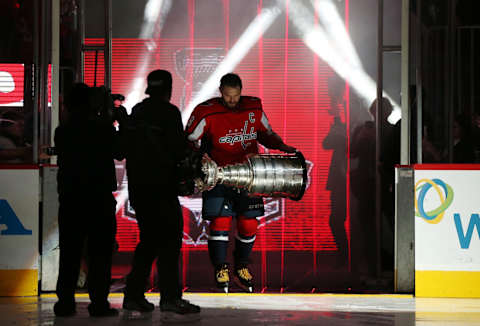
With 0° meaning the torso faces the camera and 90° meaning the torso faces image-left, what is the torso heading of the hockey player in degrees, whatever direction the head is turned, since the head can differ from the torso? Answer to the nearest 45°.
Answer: approximately 0°

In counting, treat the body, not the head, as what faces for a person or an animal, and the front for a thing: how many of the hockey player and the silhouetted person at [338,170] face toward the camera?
1

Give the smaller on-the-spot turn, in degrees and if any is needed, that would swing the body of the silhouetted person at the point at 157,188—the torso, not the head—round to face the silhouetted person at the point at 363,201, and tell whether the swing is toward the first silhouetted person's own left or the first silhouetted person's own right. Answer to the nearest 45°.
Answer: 0° — they already face them

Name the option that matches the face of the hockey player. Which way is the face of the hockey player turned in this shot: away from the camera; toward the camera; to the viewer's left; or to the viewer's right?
toward the camera

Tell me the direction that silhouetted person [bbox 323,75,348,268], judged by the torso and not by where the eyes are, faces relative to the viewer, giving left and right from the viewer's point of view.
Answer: facing to the left of the viewer

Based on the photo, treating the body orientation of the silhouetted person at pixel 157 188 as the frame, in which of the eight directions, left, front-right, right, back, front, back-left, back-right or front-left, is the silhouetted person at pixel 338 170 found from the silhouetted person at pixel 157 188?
front

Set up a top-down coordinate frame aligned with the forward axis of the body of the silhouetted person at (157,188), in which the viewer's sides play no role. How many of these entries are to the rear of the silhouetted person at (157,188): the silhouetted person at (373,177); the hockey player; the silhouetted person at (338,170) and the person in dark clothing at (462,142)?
0

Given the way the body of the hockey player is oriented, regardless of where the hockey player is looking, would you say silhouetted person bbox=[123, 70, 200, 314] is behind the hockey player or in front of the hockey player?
in front

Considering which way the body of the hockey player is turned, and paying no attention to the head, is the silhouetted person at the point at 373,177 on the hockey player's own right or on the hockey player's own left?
on the hockey player's own left

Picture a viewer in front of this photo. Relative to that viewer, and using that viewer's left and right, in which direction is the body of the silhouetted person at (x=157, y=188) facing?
facing away from the viewer and to the right of the viewer

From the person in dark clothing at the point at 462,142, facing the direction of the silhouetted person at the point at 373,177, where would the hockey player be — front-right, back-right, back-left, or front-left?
front-left

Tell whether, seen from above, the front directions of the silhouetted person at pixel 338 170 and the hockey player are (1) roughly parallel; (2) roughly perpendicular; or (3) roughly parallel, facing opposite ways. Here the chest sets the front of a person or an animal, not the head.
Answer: roughly perpendicular
